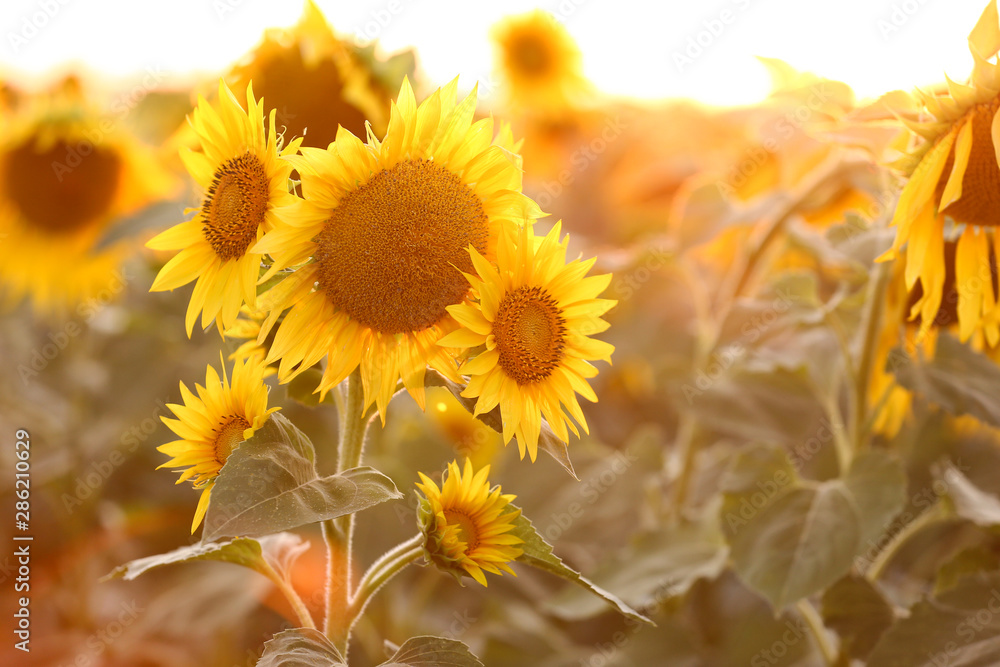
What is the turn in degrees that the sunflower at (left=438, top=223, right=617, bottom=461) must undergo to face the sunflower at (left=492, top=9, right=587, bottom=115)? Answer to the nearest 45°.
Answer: approximately 135° to its left

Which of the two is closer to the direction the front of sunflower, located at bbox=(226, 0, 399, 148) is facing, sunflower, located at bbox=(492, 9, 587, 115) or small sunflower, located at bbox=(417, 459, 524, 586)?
the small sunflower

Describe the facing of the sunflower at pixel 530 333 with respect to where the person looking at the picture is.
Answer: facing the viewer and to the right of the viewer

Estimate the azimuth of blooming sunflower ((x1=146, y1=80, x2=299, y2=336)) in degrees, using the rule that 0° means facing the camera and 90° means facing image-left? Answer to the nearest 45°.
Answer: approximately 45°

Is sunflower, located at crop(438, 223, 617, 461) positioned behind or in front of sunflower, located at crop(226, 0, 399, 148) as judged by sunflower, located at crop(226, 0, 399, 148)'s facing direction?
in front

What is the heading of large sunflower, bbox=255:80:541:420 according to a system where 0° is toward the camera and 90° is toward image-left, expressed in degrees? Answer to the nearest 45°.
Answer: approximately 0°

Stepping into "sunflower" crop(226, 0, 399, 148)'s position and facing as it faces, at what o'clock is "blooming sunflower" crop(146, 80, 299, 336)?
The blooming sunflower is roughly at 12 o'clock from the sunflower.

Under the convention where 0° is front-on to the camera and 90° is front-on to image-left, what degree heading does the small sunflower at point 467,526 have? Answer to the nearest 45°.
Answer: approximately 315°

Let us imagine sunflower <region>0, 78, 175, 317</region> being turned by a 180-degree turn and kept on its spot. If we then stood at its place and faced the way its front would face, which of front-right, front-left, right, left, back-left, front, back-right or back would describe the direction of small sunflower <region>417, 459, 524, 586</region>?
back
